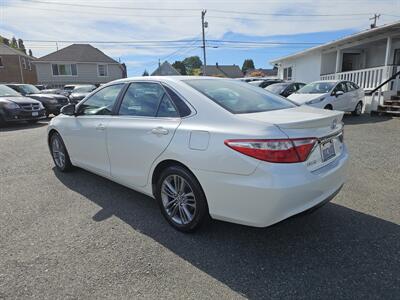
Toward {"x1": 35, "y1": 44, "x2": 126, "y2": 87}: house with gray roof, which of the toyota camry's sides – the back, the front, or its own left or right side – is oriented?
front

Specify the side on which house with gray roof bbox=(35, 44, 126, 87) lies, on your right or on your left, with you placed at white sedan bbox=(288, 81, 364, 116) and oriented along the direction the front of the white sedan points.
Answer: on your right

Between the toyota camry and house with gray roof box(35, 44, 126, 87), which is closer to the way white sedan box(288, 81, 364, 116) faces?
the toyota camry

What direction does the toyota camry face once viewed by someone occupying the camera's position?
facing away from the viewer and to the left of the viewer

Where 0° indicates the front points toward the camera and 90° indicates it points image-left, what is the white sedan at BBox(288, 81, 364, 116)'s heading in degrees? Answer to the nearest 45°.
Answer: approximately 45°

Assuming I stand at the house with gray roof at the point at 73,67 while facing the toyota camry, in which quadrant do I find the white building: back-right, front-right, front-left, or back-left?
front-left

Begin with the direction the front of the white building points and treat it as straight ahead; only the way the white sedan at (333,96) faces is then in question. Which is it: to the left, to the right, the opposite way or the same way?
the same way

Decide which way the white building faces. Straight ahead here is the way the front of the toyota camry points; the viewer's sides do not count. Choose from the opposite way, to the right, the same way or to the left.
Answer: to the left

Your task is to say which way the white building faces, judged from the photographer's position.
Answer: facing the viewer and to the left of the viewer

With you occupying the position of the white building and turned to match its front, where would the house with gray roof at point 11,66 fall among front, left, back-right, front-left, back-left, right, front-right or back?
front-right

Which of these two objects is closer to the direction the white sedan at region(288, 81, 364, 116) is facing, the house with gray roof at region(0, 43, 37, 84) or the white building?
the house with gray roof

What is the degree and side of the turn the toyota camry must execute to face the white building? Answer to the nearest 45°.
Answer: approximately 90° to its right

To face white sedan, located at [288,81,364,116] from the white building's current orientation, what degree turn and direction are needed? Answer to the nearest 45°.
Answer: approximately 45° to its left

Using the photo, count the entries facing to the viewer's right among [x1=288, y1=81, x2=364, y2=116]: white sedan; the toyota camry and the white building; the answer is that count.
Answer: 0

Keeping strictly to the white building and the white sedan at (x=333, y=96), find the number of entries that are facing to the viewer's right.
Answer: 0

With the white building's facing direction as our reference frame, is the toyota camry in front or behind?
in front

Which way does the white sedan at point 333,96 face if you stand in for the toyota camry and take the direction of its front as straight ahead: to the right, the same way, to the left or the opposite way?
to the left
